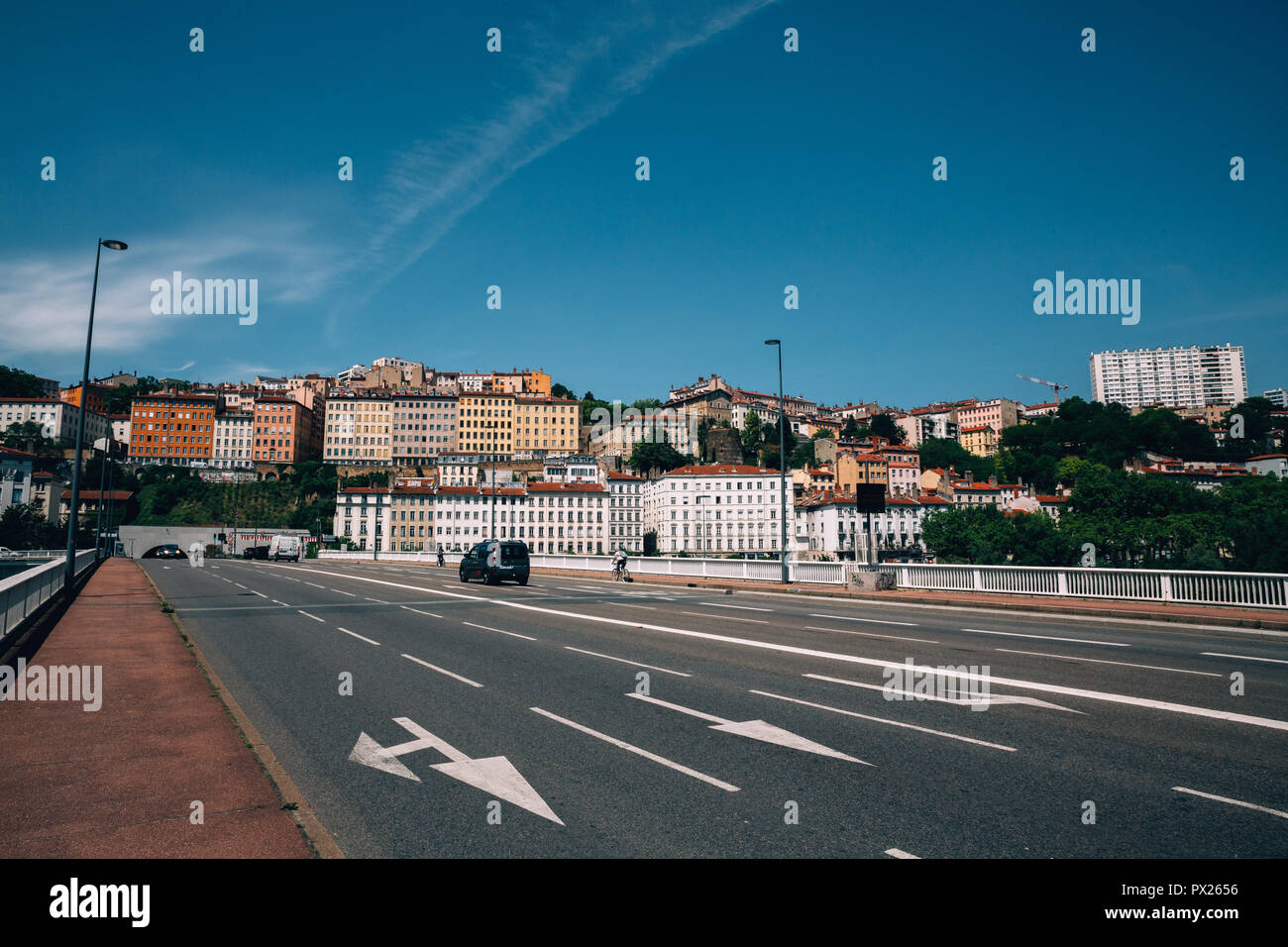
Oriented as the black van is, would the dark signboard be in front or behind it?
behind

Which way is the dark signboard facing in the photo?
toward the camera

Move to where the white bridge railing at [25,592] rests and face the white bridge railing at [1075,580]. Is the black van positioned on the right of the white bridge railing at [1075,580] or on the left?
left

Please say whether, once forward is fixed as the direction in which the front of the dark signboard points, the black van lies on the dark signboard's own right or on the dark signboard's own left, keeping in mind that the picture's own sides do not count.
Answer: on the dark signboard's own right

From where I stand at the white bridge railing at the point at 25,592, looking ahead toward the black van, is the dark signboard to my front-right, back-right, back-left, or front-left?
front-right

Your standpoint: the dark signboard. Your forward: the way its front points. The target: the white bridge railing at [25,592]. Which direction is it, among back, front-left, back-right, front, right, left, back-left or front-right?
front-right

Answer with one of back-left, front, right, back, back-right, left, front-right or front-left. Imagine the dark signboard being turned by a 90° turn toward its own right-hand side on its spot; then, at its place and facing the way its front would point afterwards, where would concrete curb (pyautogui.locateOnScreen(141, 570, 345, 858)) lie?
left
